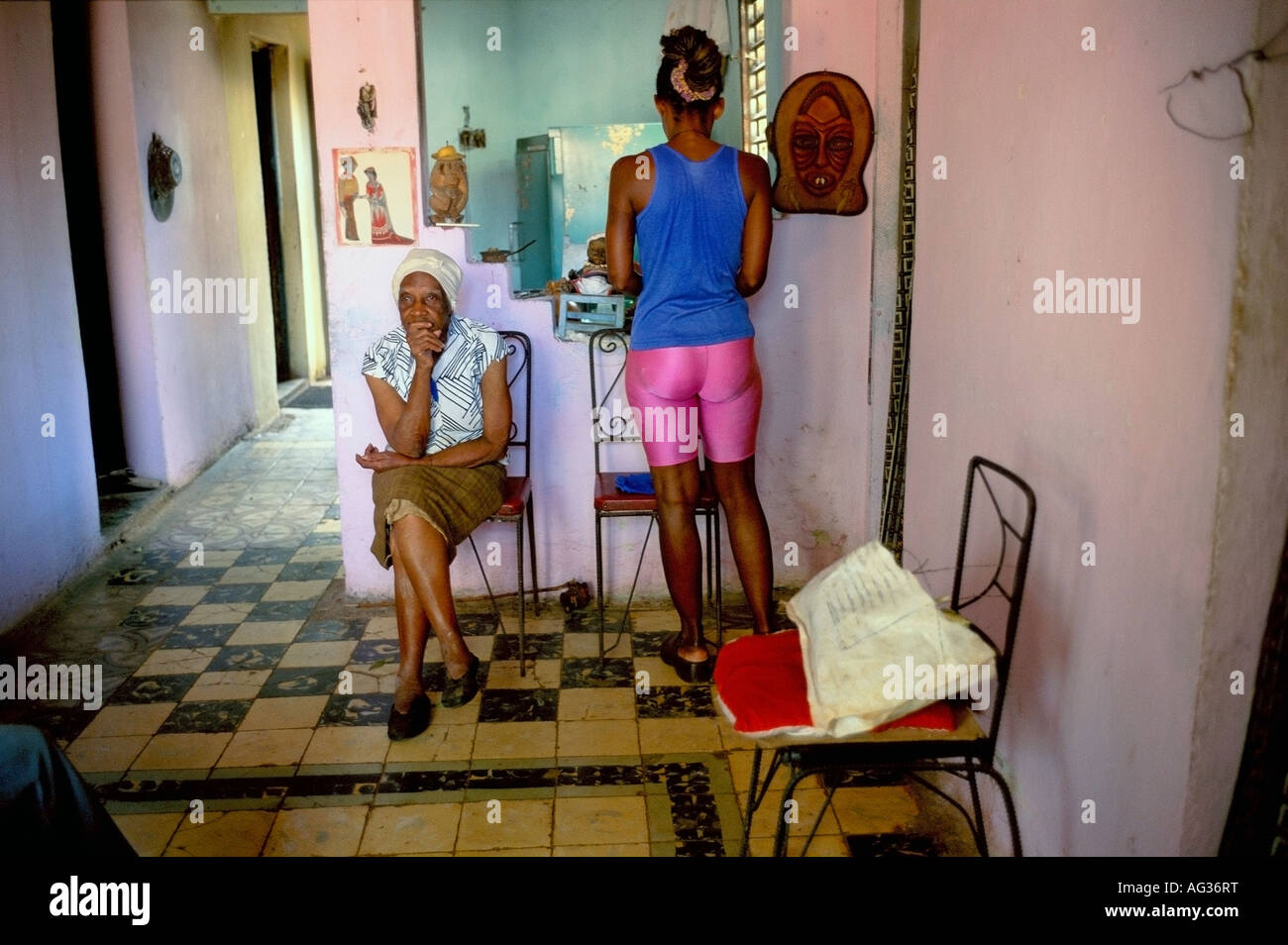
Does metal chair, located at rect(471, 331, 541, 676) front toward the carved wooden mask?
no

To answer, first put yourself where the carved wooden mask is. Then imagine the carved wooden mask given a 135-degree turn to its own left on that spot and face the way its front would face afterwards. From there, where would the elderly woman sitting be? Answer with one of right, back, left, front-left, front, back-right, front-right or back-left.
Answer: back

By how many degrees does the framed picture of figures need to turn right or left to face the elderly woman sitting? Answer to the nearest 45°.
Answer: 0° — it already faces them

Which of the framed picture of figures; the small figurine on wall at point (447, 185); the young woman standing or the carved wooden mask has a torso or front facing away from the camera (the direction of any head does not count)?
the young woman standing

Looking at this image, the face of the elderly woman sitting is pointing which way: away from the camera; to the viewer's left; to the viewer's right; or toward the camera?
toward the camera

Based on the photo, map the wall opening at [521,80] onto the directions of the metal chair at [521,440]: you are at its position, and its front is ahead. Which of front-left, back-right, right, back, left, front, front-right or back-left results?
back-right

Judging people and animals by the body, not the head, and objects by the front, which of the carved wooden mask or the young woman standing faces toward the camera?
the carved wooden mask

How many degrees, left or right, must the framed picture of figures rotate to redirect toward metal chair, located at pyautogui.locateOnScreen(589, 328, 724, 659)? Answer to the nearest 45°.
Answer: approximately 90° to its left

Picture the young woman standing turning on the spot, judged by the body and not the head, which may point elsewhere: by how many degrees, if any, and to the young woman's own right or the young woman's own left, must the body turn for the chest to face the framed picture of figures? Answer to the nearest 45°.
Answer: approximately 45° to the young woman's own left

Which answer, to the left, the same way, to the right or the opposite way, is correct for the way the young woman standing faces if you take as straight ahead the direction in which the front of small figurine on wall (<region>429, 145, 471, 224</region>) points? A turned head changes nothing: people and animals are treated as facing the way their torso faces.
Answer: the opposite way

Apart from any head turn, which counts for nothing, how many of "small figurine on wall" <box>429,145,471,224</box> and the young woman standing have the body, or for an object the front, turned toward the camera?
1

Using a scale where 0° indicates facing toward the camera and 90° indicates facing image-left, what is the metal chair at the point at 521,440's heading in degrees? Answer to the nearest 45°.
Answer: approximately 45°
